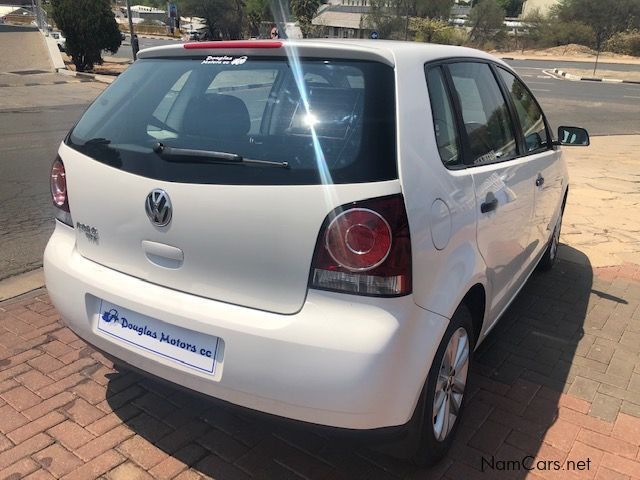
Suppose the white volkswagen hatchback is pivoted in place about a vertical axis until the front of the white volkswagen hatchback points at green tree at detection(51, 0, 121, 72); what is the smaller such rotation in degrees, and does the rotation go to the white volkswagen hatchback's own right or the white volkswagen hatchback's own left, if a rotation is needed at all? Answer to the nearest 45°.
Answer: approximately 45° to the white volkswagen hatchback's own left

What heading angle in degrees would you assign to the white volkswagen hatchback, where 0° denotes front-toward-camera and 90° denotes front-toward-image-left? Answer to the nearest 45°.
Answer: approximately 225°
